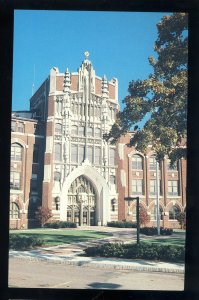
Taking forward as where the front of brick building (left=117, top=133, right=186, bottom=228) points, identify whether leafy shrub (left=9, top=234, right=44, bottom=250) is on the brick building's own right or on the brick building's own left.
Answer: on the brick building's own right

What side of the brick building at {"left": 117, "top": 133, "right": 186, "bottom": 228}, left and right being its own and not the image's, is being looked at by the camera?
front

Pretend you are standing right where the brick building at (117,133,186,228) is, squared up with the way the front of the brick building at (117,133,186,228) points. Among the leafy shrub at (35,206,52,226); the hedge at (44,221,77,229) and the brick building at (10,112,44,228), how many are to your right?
3

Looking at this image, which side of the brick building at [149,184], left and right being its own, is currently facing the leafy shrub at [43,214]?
right
